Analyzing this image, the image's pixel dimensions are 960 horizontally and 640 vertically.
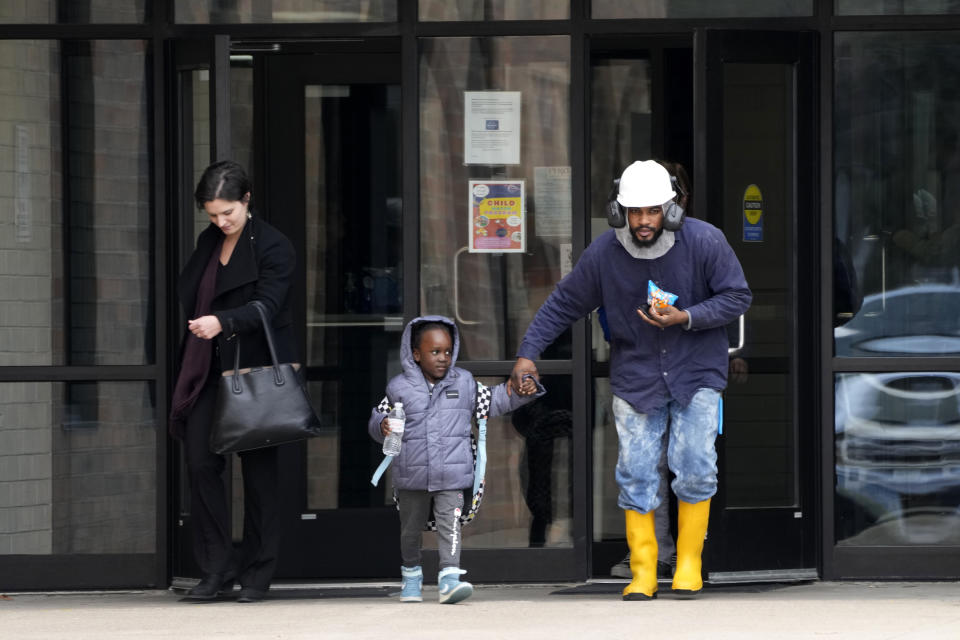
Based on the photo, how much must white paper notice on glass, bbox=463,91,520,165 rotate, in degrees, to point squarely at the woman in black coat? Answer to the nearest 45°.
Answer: approximately 45° to its right

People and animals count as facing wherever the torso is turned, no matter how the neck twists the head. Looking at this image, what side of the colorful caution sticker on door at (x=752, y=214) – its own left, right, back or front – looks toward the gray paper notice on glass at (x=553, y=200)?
right

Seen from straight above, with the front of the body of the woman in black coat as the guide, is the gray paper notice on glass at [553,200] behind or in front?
behind

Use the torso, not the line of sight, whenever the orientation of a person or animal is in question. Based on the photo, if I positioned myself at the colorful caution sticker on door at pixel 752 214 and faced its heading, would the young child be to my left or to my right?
on my right

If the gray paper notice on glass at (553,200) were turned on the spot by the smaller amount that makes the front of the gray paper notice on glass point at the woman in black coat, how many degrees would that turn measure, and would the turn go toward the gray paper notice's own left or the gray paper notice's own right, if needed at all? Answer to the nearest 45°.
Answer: approximately 45° to the gray paper notice's own right

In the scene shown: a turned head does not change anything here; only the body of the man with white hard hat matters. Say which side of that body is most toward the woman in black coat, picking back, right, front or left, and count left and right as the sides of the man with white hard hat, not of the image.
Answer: right

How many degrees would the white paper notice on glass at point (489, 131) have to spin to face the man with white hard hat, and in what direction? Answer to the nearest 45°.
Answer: approximately 45° to its left

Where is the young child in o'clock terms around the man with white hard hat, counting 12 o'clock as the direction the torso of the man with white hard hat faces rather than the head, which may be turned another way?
The young child is roughly at 3 o'clock from the man with white hard hat.

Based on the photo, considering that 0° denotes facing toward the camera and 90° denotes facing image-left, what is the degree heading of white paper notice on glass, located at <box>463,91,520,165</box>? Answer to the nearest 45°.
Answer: approximately 0°
